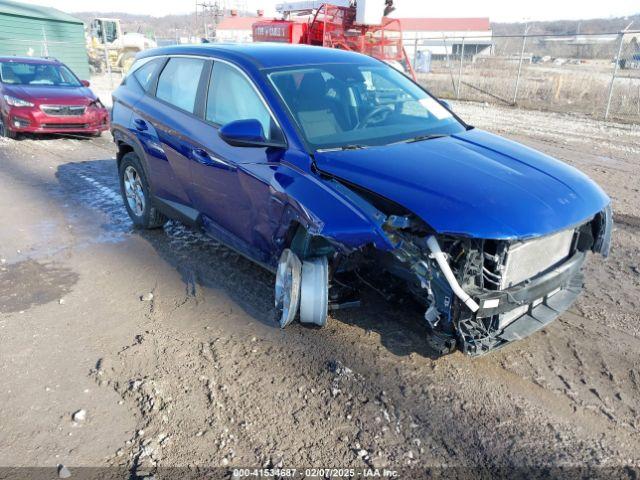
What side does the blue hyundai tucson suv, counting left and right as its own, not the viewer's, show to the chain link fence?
left

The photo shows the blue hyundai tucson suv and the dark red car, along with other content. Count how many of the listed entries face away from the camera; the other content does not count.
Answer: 0

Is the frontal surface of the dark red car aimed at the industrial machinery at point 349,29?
no

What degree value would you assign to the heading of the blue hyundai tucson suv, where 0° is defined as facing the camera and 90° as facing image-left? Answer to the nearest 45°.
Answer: approximately 315°

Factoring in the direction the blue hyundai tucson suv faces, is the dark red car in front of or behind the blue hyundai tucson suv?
behind

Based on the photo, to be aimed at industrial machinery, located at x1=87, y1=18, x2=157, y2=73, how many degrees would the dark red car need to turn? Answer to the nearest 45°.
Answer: approximately 135° to its left

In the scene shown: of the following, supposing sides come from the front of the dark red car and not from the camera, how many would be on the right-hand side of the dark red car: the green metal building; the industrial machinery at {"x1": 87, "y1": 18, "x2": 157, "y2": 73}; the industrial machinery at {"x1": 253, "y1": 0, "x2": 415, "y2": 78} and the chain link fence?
0

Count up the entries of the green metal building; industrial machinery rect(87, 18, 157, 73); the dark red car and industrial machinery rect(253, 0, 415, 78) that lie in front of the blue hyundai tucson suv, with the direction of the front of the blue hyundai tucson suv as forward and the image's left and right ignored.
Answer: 0

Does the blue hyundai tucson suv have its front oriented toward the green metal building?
no

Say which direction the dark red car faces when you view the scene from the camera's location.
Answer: facing the viewer and to the right of the viewer
